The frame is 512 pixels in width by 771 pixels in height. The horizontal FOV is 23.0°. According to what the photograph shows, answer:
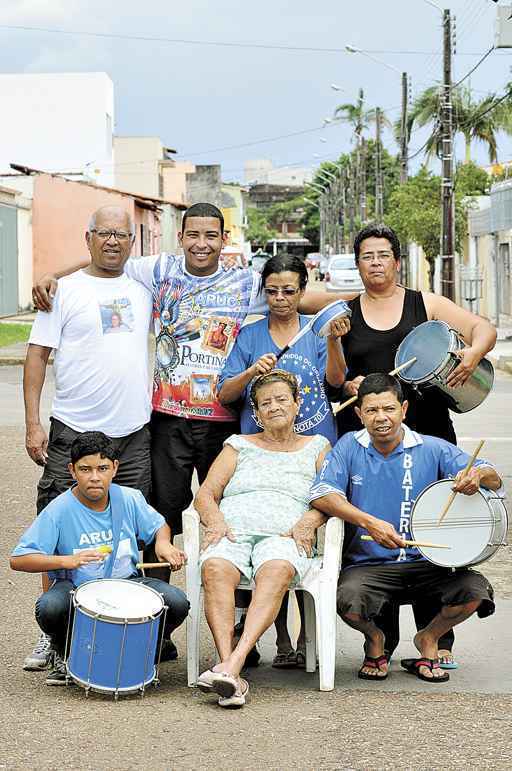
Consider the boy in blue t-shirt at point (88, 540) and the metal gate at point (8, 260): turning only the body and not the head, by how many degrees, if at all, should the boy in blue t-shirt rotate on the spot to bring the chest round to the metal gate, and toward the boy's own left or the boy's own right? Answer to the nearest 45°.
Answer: approximately 180°

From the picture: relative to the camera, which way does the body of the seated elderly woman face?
toward the camera

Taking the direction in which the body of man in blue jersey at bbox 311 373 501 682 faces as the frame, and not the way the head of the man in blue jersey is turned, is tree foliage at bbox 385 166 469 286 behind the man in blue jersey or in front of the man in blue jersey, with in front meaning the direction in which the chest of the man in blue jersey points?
behind

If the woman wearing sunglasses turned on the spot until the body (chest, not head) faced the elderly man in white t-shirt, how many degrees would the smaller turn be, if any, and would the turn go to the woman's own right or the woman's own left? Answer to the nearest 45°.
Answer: approximately 90° to the woman's own right

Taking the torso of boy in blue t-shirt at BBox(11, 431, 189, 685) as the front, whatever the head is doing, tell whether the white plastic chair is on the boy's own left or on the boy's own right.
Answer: on the boy's own left

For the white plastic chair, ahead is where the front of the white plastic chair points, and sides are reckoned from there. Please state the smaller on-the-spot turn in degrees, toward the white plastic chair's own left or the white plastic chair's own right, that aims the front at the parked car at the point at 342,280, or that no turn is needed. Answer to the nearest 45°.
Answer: approximately 180°

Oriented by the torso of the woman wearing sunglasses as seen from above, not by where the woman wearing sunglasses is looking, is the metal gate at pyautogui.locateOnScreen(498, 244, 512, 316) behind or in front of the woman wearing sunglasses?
behind

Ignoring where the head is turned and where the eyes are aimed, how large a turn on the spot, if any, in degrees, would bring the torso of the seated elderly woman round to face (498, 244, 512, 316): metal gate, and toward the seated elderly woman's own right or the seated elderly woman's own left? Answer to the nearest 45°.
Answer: approximately 180°

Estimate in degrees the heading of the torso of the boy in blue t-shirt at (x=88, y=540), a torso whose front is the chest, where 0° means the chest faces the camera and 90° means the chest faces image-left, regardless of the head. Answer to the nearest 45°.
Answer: approximately 0°

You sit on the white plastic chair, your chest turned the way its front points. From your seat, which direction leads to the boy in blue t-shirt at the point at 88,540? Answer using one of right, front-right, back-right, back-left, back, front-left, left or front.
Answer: right
